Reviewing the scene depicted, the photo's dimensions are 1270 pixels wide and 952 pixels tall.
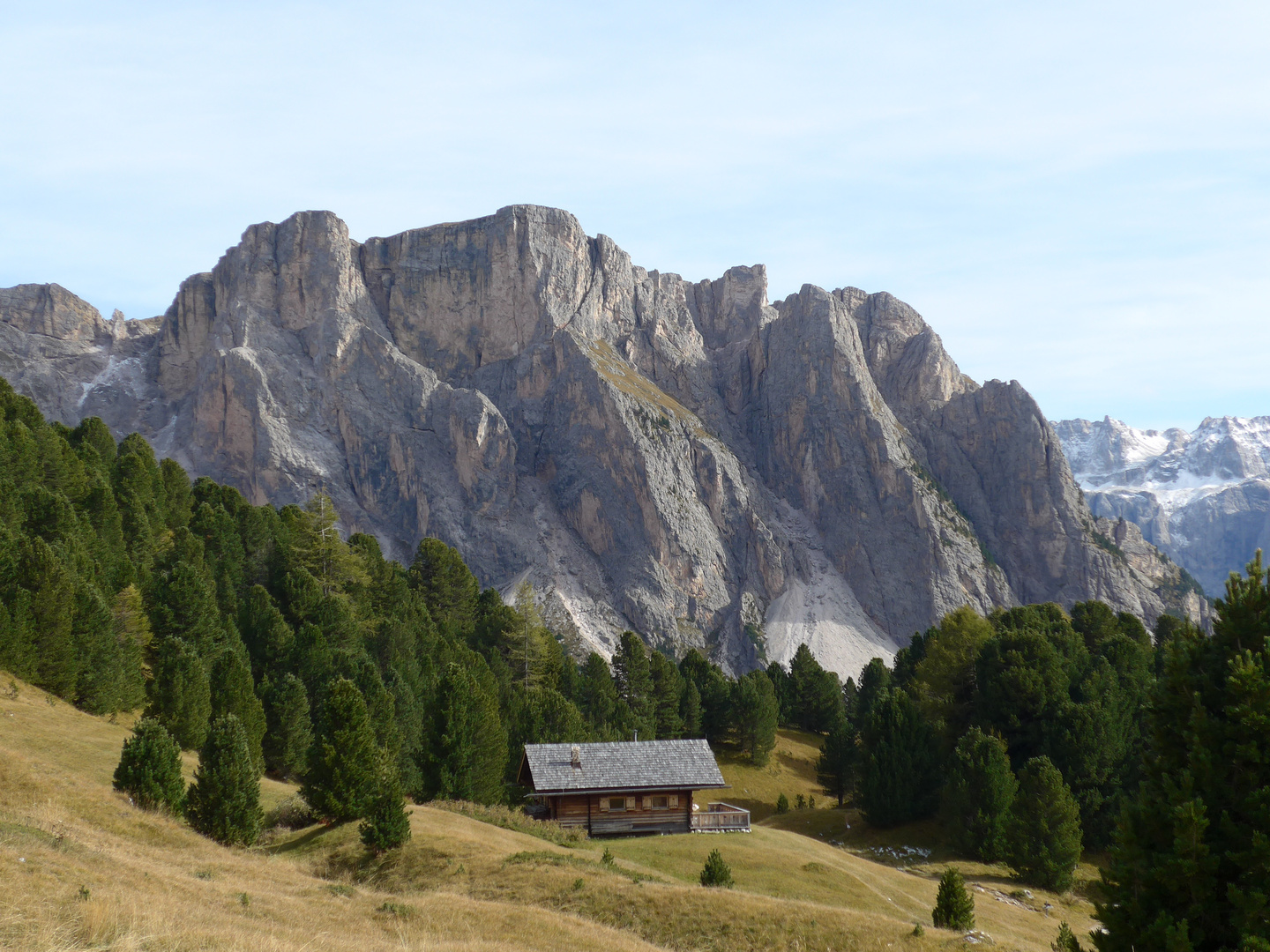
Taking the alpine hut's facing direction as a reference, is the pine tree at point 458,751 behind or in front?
behind

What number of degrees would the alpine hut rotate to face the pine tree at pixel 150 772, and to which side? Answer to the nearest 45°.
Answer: approximately 135° to its right

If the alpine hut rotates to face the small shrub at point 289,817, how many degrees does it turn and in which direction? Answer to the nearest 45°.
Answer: approximately 135° to its right
